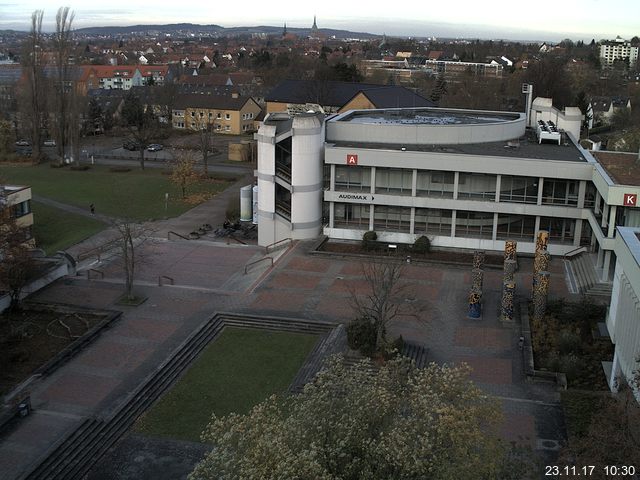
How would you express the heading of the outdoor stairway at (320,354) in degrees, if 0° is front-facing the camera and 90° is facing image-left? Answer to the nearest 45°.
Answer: approximately 90°

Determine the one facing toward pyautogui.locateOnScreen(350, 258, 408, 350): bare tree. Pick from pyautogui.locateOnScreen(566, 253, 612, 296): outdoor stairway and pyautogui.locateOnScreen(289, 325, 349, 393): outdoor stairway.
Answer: pyautogui.locateOnScreen(566, 253, 612, 296): outdoor stairway

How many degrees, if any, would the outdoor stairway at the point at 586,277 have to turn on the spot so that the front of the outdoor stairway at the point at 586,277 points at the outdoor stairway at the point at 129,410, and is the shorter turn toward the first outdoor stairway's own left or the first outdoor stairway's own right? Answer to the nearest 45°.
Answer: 0° — it already faces it

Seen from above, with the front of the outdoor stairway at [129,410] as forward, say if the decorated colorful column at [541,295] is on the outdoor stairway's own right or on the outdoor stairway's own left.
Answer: on the outdoor stairway's own left

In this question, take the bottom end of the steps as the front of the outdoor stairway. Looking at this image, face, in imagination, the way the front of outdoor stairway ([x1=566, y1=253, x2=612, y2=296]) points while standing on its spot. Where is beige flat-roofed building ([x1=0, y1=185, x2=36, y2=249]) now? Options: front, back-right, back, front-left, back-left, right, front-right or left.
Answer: front-right

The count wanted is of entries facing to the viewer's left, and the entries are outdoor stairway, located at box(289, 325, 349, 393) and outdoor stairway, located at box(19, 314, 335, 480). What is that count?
1

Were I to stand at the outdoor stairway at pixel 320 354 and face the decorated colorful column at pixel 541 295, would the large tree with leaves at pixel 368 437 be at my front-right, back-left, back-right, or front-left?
back-right

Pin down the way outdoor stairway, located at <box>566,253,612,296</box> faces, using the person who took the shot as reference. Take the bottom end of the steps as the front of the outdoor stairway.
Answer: facing the viewer and to the left of the viewer

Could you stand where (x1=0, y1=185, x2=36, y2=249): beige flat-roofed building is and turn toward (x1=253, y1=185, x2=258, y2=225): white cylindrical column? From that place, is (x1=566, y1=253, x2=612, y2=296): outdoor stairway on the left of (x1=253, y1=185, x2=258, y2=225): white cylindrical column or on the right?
right

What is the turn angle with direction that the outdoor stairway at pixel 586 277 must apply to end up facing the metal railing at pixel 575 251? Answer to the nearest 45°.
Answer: approximately 135° to its right

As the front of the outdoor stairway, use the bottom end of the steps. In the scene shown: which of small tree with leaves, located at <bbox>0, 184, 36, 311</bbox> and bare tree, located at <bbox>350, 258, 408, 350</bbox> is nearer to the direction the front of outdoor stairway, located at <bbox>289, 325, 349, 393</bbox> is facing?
the small tree with leaves

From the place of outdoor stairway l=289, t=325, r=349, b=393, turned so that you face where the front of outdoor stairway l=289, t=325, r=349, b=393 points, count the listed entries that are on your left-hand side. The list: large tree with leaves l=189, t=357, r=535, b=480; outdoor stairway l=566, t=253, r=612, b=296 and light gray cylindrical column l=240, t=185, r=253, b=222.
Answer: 1

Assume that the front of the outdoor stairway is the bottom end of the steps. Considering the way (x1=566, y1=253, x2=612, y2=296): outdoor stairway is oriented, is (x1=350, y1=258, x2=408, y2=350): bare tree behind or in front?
in front

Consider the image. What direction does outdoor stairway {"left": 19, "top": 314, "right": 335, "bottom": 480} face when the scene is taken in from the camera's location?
facing the viewer and to the right of the viewer

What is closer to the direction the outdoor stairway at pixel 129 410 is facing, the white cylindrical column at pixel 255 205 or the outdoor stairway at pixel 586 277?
the outdoor stairway
